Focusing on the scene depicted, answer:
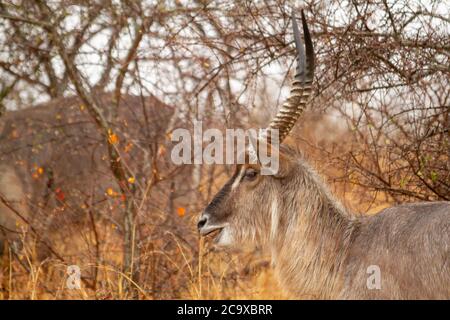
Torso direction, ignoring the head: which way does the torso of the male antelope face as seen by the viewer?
to the viewer's left
